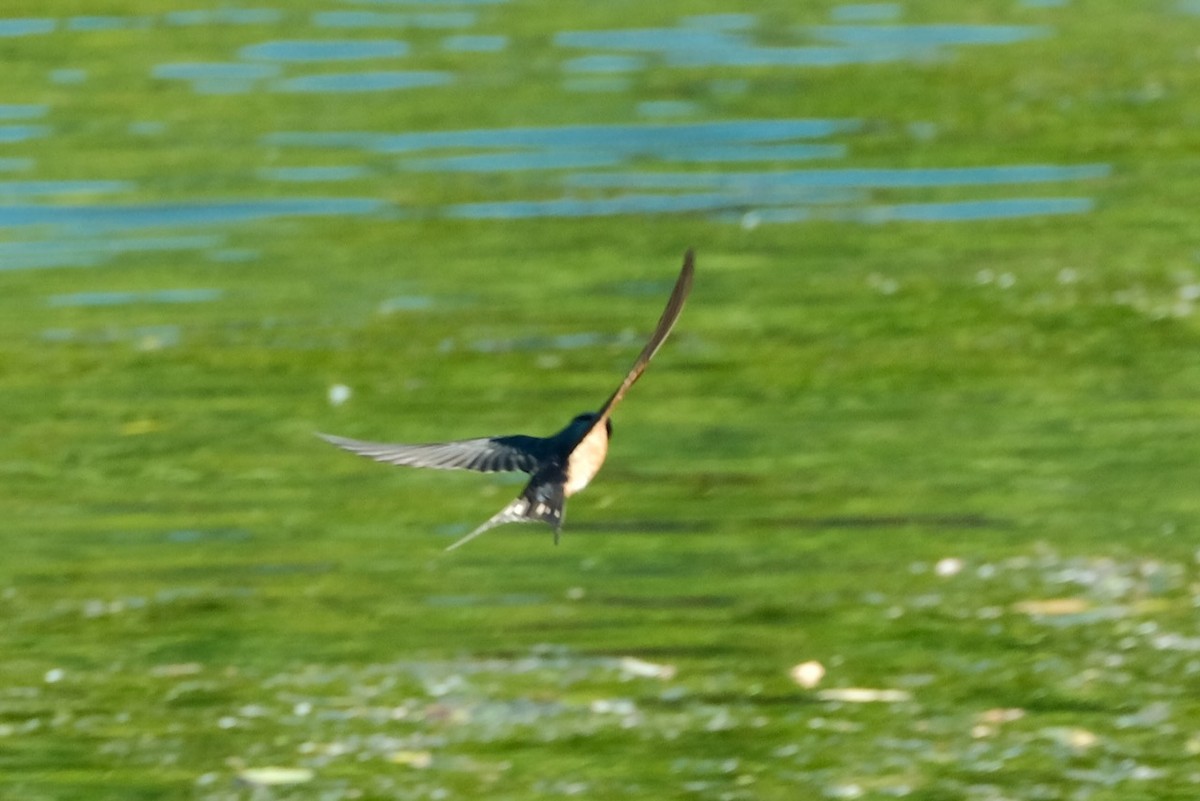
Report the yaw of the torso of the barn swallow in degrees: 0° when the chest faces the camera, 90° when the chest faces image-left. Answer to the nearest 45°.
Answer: approximately 225°
